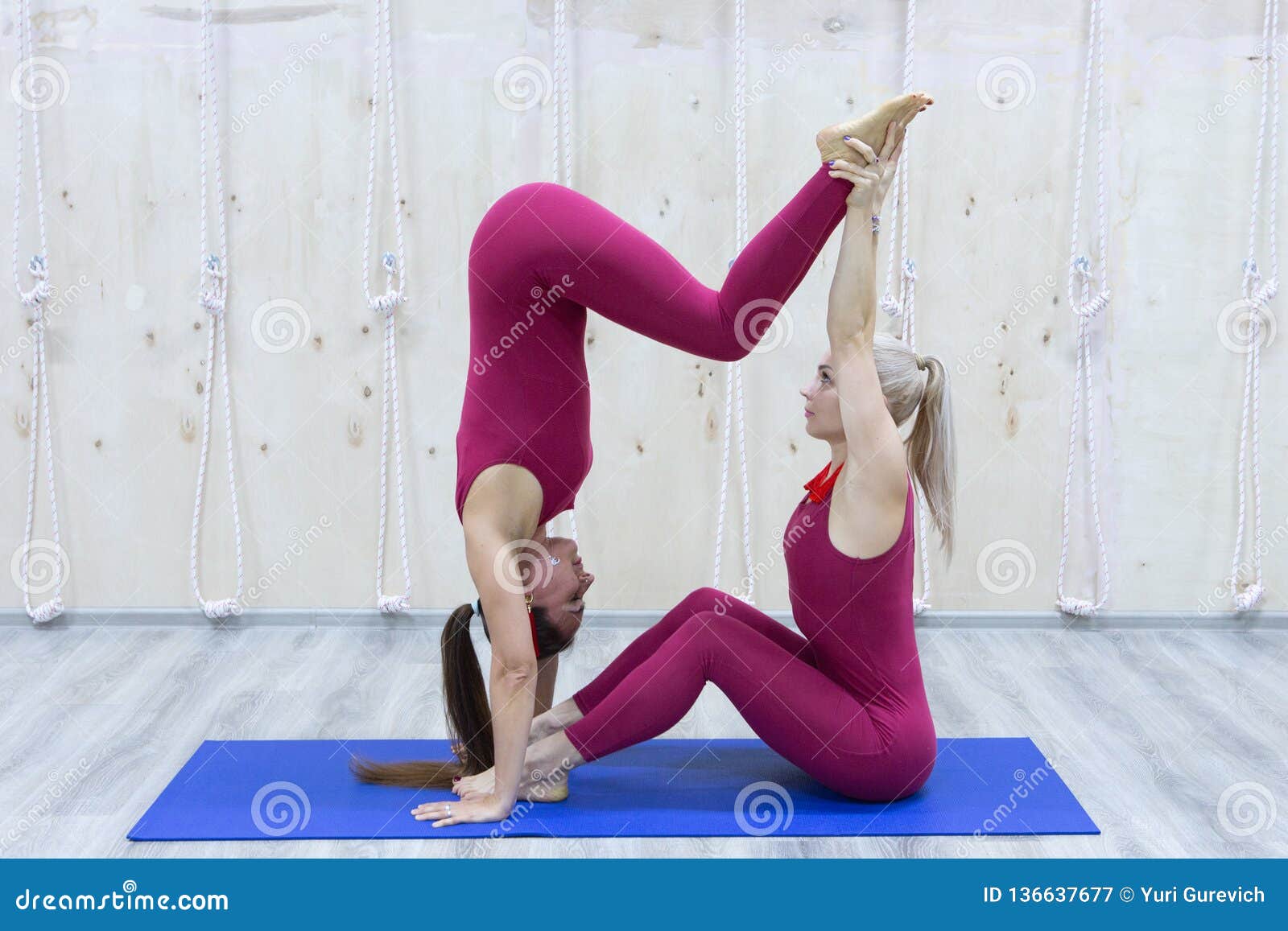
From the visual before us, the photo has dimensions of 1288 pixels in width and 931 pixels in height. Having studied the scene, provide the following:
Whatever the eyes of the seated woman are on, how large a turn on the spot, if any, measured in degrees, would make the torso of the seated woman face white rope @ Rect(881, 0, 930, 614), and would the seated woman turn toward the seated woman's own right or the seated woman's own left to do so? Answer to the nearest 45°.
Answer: approximately 90° to the seated woman's own right

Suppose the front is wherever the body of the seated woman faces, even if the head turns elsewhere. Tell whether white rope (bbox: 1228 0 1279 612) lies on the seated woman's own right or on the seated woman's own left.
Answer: on the seated woman's own right

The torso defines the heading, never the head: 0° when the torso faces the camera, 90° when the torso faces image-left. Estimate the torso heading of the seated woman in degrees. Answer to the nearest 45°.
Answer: approximately 90°

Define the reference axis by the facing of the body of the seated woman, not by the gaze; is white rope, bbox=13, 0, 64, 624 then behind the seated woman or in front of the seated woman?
in front

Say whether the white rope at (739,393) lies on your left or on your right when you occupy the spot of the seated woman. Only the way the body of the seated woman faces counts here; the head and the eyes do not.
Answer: on your right

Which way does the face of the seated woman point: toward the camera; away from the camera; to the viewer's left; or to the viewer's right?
to the viewer's left
